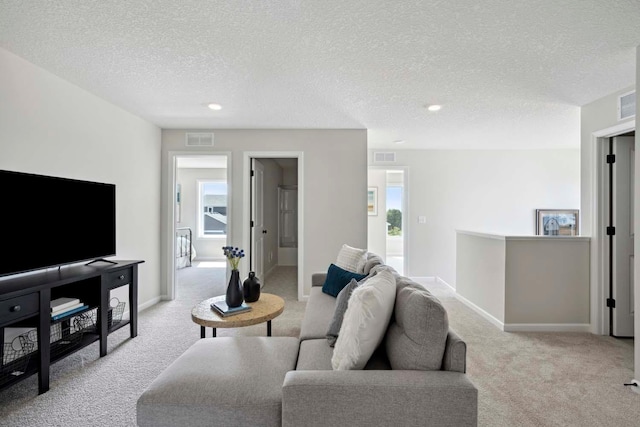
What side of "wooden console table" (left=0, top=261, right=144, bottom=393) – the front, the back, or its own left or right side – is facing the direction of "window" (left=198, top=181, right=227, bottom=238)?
left

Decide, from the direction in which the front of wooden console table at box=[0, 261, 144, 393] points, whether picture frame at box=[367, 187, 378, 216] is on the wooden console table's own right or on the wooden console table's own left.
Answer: on the wooden console table's own left

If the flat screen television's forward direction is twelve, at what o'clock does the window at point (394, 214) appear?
The window is roughly at 10 o'clock from the flat screen television.

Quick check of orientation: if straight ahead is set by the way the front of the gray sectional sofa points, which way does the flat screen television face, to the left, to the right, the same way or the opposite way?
the opposite way

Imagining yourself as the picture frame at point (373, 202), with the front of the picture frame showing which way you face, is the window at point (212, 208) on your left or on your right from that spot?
on your right

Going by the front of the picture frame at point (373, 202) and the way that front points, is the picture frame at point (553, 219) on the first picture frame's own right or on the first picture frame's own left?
on the first picture frame's own left
